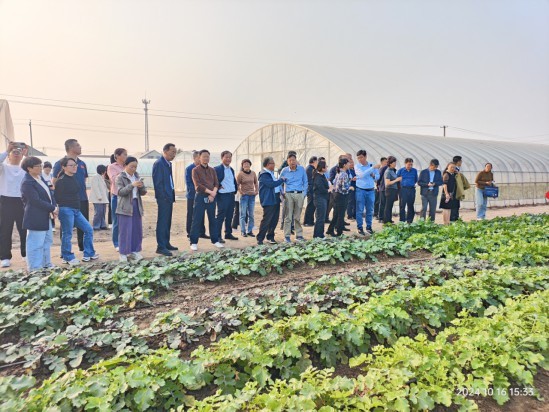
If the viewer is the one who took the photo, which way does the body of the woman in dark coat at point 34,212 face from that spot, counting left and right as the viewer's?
facing the viewer and to the right of the viewer

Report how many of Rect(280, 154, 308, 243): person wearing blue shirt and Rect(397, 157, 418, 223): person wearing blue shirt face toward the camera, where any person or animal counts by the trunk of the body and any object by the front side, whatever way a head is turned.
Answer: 2

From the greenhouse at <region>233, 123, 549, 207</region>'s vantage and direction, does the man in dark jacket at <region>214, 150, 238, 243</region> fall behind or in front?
in front

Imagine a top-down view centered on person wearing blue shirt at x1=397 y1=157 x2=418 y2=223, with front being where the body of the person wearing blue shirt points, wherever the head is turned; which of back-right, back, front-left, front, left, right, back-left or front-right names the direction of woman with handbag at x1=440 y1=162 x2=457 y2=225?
left

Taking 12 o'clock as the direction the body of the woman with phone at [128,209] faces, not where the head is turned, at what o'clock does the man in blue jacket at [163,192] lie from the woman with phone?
The man in blue jacket is roughly at 9 o'clock from the woman with phone.

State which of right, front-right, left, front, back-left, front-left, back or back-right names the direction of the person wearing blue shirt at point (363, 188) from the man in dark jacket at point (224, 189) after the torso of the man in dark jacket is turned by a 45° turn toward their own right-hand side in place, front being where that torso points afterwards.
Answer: left

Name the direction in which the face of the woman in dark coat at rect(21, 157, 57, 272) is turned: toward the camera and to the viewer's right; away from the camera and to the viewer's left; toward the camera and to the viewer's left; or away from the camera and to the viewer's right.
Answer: toward the camera and to the viewer's right

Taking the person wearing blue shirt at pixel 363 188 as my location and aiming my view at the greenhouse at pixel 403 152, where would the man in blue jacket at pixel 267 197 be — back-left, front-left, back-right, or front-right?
back-left

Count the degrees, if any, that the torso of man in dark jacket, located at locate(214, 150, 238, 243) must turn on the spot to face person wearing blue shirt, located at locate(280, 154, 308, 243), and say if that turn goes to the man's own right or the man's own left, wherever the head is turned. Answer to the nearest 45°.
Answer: approximately 45° to the man's own left

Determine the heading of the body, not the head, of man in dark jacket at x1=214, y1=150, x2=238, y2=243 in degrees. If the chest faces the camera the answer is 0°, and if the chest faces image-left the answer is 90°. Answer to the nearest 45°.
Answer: approximately 315°

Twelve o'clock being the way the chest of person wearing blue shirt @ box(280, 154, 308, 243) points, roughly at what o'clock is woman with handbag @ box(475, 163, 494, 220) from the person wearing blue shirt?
The woman with handbag is roughly at 8 o'clock from the person wearing blue shirt.

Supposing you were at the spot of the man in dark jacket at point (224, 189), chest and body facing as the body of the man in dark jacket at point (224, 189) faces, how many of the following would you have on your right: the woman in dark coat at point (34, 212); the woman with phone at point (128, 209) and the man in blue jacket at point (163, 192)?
3

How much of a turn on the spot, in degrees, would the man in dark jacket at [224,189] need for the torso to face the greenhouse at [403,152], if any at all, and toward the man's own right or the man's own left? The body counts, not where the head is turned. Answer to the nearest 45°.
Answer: approximately 90° to the man's own left
